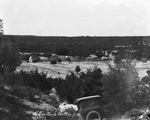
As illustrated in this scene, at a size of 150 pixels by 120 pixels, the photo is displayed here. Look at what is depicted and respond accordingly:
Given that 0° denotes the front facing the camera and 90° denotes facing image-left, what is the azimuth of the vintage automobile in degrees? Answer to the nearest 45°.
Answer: approximately 180°

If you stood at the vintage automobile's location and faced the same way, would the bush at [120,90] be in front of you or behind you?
in front
